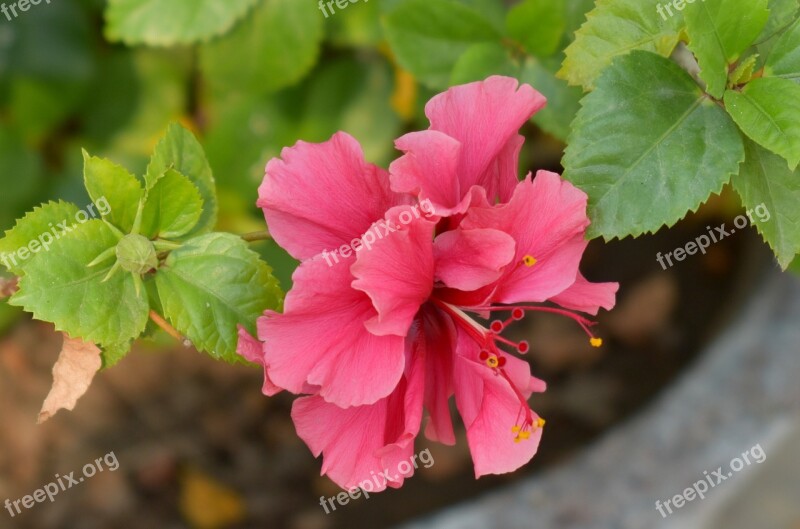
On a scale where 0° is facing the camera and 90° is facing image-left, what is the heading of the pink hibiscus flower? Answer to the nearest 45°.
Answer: approximately 315°

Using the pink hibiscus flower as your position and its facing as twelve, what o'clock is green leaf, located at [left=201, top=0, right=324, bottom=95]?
The green leaf is roughly at 7 o'clock from the pink hibiscus flower.

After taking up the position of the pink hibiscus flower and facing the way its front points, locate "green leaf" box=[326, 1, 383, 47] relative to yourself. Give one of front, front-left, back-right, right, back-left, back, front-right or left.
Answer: back-left

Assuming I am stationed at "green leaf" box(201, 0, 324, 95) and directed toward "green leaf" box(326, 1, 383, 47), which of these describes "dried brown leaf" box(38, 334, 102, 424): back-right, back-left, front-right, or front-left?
back-right
